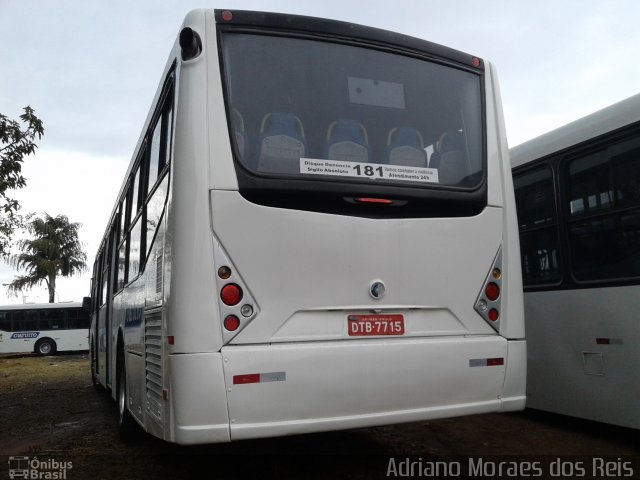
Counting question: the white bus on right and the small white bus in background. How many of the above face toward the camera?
0

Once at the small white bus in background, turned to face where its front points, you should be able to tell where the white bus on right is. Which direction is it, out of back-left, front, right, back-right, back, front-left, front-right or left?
left

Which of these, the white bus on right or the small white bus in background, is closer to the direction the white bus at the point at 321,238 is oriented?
the small white bus in background

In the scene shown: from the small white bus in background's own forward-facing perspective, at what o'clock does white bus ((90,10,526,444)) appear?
The white bus is roughly at 2 o'clock from the small white bus in background.

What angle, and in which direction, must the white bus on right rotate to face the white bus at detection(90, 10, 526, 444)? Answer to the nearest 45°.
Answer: approximately 90° to its left

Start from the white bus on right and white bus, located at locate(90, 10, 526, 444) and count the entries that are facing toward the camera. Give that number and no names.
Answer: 0

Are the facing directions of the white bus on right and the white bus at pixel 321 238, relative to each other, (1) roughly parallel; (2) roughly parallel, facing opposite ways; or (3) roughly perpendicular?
roughly parallel

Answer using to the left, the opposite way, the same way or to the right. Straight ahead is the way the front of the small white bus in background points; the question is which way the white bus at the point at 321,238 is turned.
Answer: to the right

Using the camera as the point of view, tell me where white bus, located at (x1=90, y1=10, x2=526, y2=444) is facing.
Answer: facing away from the viewer and to the left of the viewer

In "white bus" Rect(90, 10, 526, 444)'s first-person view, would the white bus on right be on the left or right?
on its right

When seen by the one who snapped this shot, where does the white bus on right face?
facing away from the viewer and to the left of the viewer

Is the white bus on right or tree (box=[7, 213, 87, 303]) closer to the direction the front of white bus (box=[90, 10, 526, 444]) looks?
the tree

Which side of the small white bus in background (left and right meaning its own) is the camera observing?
left

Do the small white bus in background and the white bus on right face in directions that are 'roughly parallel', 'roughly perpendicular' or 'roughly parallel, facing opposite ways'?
roughly perpendicular

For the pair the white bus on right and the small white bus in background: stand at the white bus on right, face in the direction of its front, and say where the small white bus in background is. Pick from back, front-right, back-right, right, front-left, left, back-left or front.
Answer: front
